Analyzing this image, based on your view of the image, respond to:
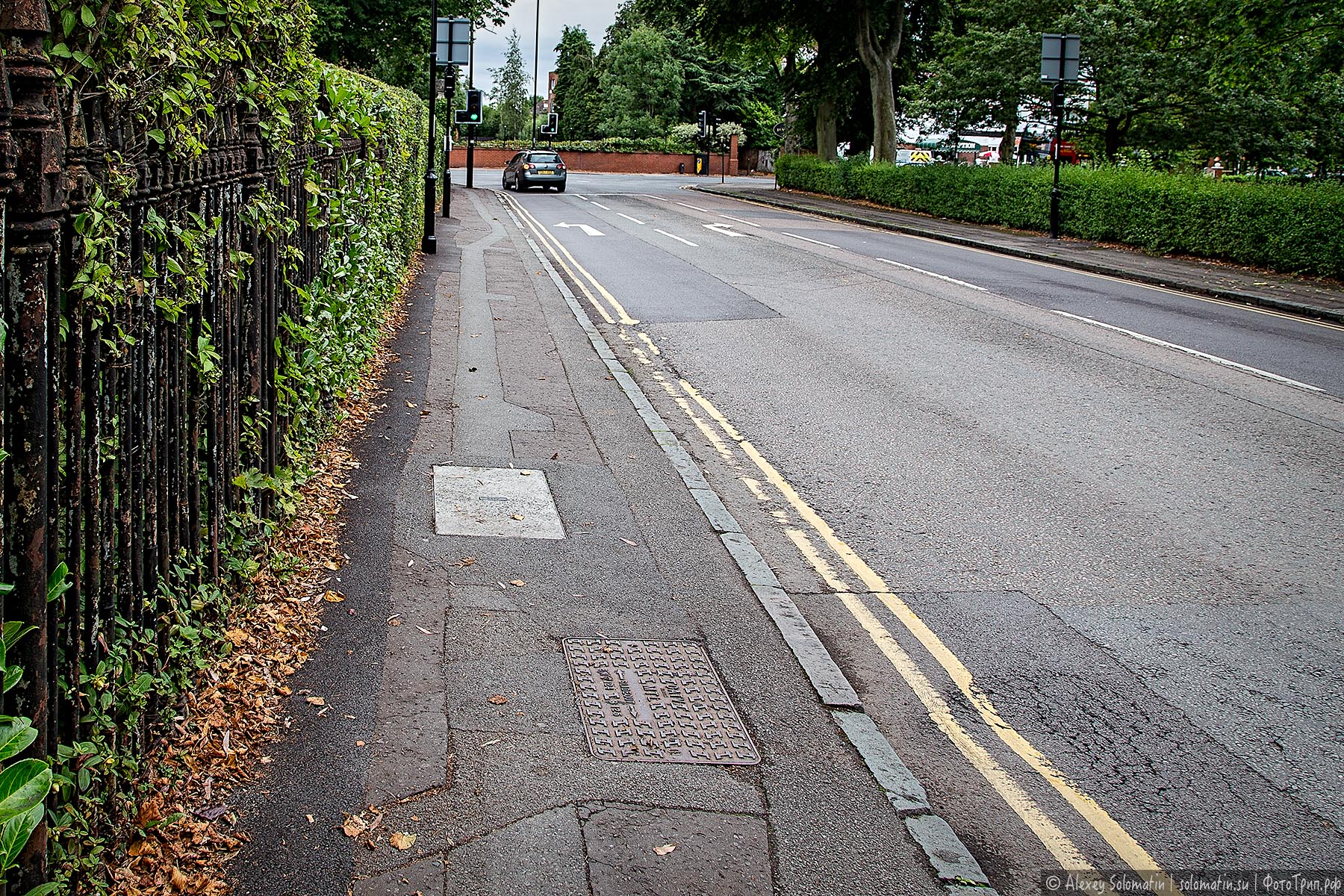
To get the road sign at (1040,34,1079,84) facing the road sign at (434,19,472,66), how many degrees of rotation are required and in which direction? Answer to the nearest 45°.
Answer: approximately 135° to its left

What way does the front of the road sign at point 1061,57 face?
away from the camera

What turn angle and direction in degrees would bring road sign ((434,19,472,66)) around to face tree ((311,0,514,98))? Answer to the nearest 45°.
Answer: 0° — it already faces it

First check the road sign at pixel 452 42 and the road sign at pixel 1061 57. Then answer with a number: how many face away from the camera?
2

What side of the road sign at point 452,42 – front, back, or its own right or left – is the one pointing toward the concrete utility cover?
back

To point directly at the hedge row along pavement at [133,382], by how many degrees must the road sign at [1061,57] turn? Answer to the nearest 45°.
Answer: approximately 180°

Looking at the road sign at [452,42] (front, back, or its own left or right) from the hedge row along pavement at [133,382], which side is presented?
back

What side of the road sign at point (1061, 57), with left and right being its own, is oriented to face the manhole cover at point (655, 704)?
back

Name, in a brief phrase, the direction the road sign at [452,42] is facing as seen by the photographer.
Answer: facing away from the viewer

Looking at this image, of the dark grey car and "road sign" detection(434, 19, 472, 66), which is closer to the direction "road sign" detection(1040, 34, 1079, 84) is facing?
the dark grey car
